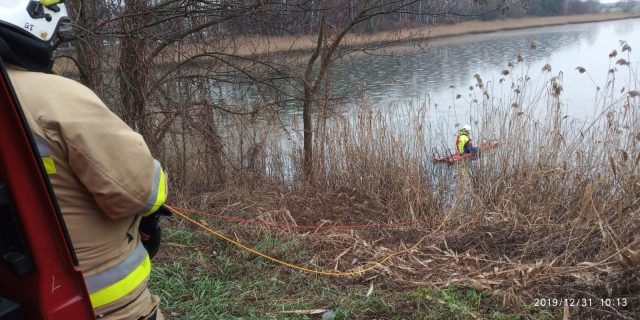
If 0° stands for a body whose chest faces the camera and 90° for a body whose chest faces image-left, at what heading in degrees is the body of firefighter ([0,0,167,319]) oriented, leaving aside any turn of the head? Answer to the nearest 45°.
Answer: approximately 225°

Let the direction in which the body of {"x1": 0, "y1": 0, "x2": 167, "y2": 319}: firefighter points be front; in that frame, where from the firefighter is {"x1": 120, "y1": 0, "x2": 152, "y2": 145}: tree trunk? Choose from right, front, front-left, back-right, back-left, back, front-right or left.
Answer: front-left

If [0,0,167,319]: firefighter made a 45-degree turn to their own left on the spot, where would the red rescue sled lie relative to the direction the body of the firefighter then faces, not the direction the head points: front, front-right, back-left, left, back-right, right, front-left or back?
front-right

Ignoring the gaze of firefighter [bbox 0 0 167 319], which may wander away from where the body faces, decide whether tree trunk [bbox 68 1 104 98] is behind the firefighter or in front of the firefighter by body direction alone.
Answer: in front

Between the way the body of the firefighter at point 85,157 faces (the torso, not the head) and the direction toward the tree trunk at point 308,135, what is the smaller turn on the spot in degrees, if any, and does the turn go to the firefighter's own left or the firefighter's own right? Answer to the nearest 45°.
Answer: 0° — they already face it

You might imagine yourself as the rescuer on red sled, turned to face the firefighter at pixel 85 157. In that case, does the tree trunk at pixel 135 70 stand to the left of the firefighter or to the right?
right
